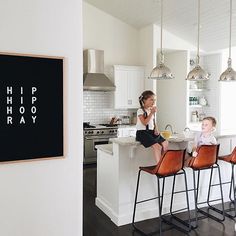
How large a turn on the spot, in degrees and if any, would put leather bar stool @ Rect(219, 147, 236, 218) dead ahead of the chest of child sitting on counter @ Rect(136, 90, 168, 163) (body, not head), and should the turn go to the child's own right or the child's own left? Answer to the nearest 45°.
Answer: approximately 90° to the child's own left

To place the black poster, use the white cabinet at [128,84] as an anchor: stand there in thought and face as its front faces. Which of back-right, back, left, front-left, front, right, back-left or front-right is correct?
front

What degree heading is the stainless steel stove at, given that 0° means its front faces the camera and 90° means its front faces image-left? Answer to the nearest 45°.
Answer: approximately 0°

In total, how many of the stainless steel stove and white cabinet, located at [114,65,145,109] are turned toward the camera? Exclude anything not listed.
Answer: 2

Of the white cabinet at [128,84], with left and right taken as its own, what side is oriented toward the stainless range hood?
right

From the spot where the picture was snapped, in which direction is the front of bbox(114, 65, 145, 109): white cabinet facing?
facing the viewer

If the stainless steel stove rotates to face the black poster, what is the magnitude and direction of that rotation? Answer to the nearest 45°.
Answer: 0° — it already faces it

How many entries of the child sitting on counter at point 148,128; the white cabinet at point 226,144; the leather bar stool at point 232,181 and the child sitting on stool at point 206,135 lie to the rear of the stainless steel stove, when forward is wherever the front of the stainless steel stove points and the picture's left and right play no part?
0

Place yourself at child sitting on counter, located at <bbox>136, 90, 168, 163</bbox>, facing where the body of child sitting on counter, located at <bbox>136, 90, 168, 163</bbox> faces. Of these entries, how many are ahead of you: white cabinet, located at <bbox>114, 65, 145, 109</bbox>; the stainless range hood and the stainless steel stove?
0

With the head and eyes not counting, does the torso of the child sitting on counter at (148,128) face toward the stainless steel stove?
no

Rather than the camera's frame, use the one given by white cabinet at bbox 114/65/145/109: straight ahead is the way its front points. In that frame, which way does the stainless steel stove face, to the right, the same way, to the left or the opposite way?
the same way

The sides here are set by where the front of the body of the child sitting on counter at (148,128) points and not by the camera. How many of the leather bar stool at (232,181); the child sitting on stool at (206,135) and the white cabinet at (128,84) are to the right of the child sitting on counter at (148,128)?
0

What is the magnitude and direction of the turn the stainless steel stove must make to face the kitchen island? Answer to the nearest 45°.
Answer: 0° — it already faces it

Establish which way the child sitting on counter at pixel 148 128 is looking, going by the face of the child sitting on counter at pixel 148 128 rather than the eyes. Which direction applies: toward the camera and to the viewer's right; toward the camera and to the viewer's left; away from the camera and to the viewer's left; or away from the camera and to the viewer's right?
toward the camera and to the viewer's right

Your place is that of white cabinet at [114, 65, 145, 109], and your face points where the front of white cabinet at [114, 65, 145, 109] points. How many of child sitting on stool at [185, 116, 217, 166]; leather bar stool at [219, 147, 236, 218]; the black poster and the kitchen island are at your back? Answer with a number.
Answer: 0

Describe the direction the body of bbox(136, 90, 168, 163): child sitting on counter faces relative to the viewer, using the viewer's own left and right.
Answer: facing the viewer and to the right of the viewer
